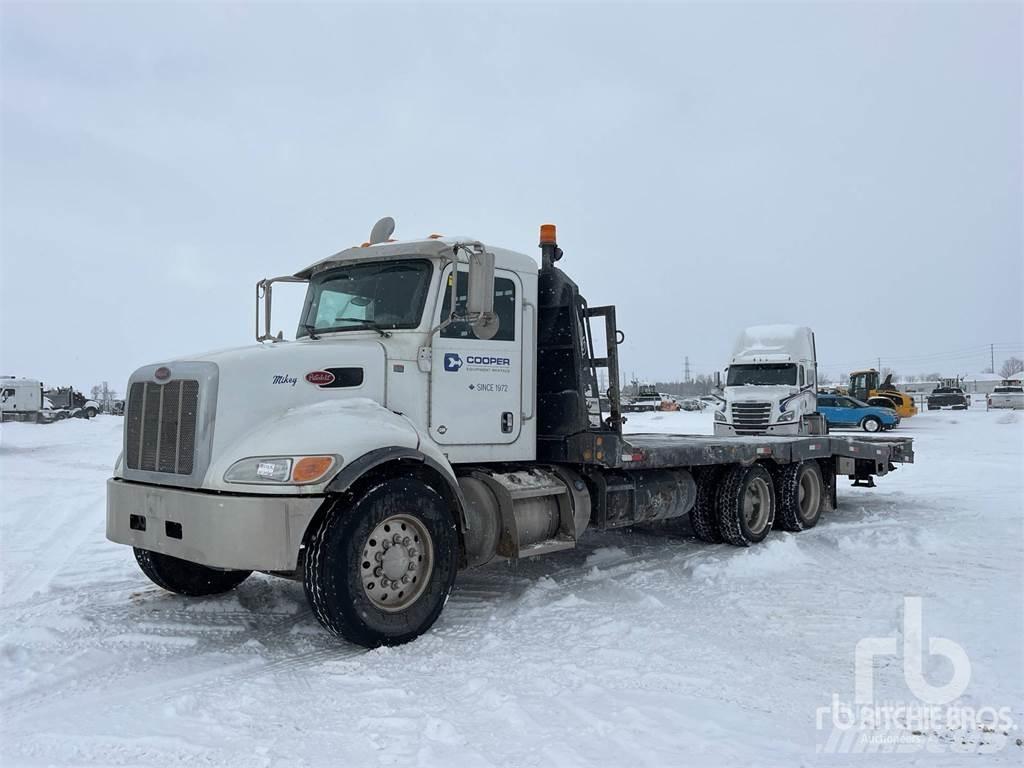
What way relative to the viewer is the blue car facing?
to the viewer's right

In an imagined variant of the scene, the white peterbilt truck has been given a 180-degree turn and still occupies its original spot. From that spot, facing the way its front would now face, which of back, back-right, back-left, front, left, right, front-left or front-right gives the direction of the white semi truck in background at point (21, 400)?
left

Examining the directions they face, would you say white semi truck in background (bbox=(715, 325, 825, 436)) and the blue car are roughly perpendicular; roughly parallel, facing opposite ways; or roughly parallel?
roughly perpendicular

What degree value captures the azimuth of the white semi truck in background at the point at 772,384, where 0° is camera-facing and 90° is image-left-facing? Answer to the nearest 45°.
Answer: approximately 0°

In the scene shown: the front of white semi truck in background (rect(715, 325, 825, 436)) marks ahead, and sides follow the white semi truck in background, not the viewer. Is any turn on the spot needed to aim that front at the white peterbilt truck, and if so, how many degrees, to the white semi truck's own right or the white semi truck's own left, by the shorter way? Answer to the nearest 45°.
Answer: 0° — it already faces it

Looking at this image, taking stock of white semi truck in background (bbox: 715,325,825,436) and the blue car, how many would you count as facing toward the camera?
1

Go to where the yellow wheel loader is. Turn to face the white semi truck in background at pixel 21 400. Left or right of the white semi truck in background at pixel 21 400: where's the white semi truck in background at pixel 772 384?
left

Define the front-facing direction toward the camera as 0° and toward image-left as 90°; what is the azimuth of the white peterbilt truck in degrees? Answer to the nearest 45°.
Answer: approximately 45°
